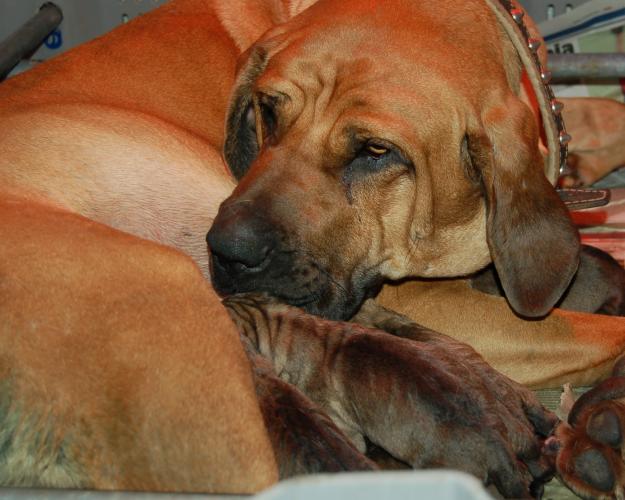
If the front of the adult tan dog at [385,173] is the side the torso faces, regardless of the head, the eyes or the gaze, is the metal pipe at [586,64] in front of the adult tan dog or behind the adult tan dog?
behind

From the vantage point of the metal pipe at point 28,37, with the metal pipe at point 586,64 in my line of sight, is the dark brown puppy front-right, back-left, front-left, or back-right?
front-right

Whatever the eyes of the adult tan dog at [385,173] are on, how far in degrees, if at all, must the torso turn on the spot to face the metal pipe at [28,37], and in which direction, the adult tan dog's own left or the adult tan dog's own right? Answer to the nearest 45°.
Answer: approximately 90° to the adult tan dog's own right

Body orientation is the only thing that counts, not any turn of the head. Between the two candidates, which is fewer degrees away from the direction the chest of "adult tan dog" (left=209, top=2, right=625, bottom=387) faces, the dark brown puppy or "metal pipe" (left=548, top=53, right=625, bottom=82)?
the dark brown puppy

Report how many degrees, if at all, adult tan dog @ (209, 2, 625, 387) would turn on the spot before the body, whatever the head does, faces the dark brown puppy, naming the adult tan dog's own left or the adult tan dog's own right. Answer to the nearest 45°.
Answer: approximately 45° to the adult tan dog's own left
